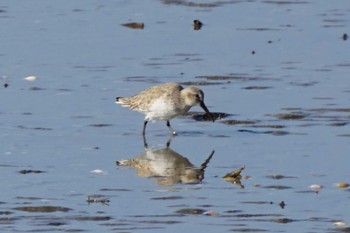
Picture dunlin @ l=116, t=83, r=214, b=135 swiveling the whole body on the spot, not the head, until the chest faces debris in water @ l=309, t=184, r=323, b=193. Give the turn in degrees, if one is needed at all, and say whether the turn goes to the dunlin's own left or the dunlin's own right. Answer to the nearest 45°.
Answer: approximately 45° to the dunlin's own right

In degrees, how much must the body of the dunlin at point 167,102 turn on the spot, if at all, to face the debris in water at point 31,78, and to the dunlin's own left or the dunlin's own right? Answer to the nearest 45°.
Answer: approximately 135° to the dunlin's own left

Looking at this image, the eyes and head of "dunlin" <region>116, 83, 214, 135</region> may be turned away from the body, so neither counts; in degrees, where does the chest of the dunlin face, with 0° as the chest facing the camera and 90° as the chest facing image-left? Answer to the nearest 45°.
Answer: approximately 270°

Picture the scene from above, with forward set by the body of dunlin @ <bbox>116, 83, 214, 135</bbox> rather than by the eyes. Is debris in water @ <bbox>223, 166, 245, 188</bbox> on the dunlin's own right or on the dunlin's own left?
on the dunlin's own right

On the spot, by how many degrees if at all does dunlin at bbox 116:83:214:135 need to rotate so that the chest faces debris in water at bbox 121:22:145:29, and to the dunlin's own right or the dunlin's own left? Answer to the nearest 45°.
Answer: approximately 90° to the dunlin's own left
